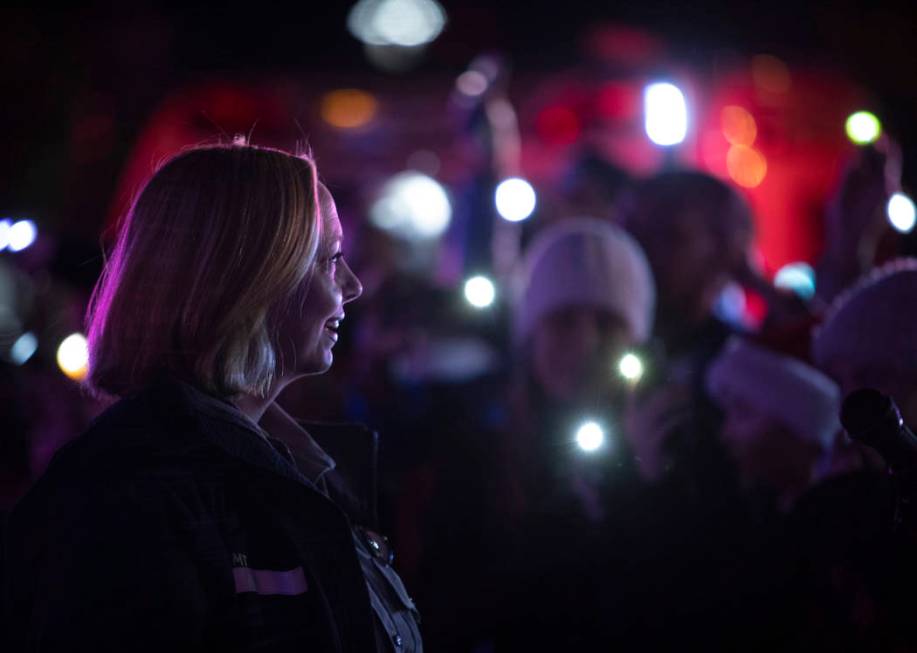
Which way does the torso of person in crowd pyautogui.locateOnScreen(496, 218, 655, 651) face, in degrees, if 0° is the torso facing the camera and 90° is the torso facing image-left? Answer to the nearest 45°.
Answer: approximately 0°

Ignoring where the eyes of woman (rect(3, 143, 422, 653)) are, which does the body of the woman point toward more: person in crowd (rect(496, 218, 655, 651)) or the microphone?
the microphone

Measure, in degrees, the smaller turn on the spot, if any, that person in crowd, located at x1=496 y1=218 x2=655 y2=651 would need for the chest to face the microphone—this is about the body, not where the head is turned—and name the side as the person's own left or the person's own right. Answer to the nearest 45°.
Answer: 0° — they already face it

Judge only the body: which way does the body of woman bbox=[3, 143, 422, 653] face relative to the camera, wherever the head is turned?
to the viewer's right

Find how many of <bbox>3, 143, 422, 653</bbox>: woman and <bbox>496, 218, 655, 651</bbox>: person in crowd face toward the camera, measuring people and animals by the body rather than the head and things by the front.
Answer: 1

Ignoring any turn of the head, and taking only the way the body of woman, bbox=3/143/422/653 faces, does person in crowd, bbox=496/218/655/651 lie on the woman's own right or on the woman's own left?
on the woman's own left

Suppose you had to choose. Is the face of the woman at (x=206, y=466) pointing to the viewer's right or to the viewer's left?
to the viewer's right

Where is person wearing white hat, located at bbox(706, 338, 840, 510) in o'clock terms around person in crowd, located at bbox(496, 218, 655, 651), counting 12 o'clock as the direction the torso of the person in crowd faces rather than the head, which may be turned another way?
The person wearing white hat is roughly at 9 o'clock from the person in crowd.

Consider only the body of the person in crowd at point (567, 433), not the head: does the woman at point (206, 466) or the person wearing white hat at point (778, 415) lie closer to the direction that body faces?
the woman

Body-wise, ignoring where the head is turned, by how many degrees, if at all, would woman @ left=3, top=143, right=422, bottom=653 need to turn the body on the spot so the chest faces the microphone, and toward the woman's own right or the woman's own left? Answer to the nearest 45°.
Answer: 0° — they already face it

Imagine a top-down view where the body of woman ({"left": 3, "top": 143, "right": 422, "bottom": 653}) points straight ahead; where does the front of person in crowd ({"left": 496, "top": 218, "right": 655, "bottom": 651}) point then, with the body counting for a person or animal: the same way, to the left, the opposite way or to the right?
to the right

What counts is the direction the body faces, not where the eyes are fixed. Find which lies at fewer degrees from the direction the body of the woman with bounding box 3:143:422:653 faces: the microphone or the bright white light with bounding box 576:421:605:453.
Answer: the microphone

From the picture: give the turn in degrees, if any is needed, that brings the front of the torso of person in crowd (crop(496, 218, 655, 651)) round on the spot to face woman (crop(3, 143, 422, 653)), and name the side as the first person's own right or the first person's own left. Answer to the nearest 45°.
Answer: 0° — they already face them
